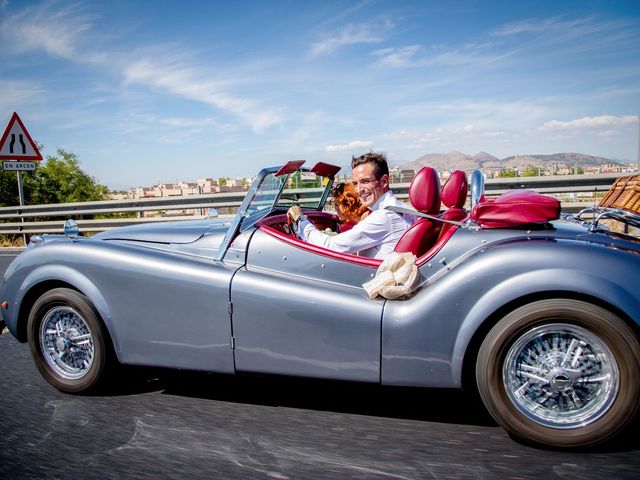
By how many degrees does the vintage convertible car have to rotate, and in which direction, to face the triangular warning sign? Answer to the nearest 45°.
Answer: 0° — it already faces it

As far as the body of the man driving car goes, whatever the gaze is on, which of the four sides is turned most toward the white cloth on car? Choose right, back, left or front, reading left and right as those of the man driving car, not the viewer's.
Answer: left

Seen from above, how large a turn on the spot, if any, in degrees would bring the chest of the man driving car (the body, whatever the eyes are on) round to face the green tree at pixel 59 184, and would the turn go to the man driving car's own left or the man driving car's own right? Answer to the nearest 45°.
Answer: approximately 45° to the man driving car's own right

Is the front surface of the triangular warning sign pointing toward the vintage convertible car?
yes

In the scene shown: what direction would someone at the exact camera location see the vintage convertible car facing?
facing away from the viewer and to the left of the viewer

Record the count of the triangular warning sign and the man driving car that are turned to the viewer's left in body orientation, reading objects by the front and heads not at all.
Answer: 1

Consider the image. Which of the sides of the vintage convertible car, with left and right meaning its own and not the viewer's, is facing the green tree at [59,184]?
front

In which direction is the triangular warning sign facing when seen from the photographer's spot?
facing the viewer

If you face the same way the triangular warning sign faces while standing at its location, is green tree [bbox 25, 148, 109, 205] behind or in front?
behind

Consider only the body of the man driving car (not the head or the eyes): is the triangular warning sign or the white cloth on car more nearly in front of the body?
the triangular warning sign

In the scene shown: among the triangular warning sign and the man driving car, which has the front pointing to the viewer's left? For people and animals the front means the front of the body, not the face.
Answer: the man driving car

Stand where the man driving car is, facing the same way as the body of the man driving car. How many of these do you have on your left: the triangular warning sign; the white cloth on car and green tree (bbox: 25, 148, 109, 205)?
1

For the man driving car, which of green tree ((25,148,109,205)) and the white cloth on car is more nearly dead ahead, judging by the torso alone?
the green tree

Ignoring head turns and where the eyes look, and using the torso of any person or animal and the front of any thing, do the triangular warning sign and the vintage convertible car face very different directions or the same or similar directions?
very different directions

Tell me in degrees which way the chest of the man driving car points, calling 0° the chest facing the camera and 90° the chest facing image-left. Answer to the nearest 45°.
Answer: approximately 90°
